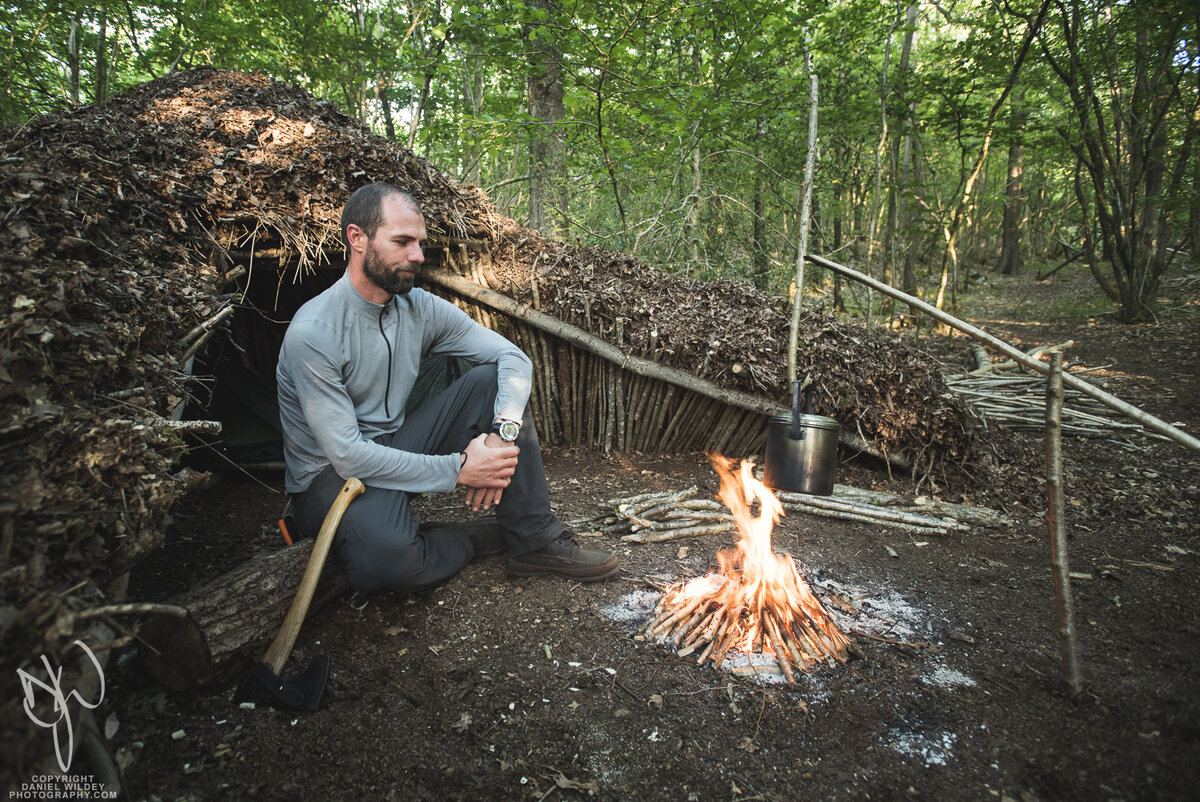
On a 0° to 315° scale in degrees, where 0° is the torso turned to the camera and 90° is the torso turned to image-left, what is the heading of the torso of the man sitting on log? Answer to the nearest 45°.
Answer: approximately 315°

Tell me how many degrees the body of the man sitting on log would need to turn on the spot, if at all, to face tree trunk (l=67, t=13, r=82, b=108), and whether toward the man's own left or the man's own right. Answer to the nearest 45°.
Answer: approximately 180°

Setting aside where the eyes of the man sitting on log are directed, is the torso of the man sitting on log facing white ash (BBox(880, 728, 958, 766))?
yes

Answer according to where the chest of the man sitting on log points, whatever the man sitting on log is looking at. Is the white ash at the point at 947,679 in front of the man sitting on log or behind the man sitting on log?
in front

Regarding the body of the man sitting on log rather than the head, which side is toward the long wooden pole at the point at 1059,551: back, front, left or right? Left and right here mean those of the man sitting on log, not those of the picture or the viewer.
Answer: front

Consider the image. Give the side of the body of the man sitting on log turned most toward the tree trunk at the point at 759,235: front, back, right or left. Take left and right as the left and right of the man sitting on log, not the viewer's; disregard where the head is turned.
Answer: left

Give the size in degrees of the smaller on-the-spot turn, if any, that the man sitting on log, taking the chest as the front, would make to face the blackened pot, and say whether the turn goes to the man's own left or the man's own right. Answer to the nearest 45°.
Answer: approximately 45° to the man's own left

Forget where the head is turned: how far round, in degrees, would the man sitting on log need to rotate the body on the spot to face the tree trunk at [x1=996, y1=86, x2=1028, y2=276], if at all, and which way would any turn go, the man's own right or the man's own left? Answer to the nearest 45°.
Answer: approximately 90° to the man's own left

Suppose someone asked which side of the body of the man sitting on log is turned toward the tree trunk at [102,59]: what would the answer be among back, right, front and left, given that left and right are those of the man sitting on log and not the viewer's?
back

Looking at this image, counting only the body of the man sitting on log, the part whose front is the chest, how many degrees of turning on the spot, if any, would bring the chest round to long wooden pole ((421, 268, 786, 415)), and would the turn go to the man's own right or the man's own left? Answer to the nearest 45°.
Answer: approximately 90° to the man's own left

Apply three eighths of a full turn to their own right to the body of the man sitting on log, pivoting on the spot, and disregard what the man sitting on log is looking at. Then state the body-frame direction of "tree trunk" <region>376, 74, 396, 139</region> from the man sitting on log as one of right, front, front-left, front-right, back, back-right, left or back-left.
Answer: right
